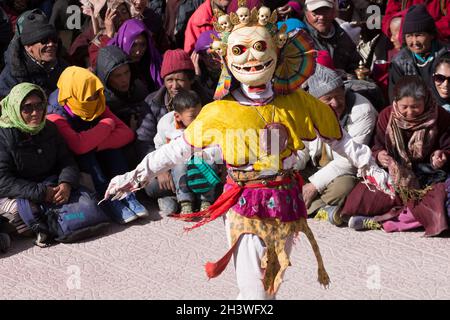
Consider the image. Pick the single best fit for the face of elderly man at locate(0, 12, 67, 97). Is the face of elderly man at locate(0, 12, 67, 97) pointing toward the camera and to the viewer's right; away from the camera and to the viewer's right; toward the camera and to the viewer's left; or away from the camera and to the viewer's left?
toward the camera and to the viewer's right

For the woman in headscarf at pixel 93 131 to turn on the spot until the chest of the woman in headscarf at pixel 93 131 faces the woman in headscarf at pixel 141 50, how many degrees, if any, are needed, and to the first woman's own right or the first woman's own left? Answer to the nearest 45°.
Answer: approximately 90° to the first woman's own left

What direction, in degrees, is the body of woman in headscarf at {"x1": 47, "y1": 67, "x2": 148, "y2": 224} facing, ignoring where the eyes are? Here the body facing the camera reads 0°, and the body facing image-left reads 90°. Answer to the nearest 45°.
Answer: approximately 315°

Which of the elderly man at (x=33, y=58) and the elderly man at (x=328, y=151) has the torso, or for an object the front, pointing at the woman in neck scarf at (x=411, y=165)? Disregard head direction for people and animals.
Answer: the elderly man at (x=33, y=58)

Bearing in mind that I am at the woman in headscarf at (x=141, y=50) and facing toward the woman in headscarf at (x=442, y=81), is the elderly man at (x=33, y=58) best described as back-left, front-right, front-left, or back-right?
back-right

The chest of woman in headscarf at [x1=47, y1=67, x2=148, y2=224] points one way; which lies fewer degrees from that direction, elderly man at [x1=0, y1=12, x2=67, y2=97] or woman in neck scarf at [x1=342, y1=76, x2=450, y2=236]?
the woman in neck scarf

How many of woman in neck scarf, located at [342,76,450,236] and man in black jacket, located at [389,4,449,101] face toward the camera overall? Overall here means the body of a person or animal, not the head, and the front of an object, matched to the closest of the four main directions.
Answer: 2

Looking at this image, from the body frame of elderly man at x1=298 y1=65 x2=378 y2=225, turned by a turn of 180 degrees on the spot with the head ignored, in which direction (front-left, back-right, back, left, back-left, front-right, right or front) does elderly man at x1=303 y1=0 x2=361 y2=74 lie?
front-left

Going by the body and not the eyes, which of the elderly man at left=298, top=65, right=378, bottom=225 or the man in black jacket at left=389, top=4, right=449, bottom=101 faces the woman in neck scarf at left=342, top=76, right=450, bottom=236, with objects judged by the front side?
the man in black jacket

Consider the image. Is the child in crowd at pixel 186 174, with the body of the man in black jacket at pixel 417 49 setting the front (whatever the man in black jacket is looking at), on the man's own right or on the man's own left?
on the man's own right
